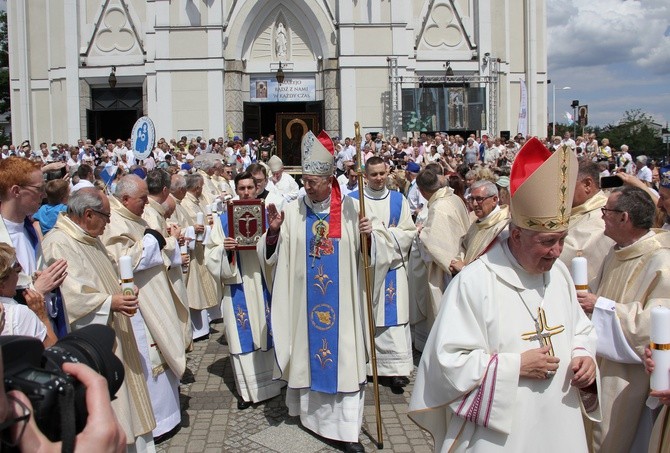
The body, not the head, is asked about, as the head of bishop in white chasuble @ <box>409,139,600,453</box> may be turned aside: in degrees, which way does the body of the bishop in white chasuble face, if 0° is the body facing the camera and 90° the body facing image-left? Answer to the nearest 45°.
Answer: approximately 315°

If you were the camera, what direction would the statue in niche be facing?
facing the viewer

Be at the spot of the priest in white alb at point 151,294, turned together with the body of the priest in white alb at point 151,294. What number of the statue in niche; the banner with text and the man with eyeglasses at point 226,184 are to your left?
3

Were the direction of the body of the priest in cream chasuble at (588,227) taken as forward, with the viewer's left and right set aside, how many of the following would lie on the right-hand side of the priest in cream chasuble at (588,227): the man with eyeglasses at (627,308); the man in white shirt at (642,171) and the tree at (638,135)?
2

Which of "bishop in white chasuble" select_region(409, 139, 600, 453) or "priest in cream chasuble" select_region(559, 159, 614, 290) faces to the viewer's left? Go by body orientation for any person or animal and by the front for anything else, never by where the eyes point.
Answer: "priest in cream chasuble" select_region(559, 159, 614, 290)

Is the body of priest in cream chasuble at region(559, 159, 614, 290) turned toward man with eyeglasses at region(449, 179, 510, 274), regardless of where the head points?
no

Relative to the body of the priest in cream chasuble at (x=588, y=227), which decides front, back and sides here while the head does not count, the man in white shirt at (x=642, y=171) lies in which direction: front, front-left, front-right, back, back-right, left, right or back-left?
right

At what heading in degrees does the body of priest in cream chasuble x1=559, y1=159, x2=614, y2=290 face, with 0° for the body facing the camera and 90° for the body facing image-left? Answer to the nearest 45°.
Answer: approximately 90°

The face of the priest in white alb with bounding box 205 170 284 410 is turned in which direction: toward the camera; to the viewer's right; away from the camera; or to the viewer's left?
toward the camera

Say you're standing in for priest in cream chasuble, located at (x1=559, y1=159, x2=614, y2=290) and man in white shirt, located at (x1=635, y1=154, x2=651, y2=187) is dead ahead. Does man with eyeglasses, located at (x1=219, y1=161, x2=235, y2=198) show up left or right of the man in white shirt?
left

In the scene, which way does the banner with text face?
toward the camera

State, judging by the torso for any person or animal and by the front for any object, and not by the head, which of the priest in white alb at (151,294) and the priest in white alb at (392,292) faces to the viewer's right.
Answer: the priest in white alb at (151,294)

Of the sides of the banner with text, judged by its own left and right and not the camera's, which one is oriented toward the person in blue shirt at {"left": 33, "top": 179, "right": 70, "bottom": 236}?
front

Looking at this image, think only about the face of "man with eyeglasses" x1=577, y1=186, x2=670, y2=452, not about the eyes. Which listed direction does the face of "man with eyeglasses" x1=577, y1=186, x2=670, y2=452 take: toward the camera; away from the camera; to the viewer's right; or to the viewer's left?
to the viewer's left

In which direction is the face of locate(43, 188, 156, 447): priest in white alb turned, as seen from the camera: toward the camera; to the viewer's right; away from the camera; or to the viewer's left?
to the viewer's right
